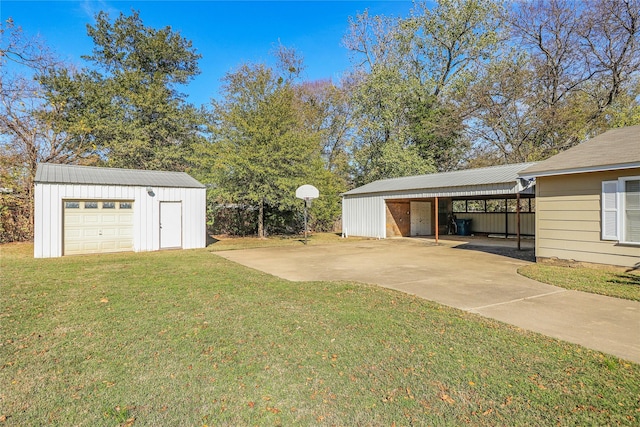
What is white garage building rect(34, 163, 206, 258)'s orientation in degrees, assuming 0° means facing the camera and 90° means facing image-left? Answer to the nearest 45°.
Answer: approximately 0°

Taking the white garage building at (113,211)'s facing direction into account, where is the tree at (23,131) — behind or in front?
behind

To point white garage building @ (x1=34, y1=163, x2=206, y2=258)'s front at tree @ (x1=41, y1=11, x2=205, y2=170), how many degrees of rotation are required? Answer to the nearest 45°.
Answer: approximately 180°

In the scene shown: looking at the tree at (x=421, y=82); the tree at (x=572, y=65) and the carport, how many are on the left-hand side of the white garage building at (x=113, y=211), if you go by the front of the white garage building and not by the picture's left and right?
3

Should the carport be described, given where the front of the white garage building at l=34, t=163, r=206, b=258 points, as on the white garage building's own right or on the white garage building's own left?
on the white garage building's own left

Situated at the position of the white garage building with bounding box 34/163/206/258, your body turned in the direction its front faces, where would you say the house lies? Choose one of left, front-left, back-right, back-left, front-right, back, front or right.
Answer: front-left

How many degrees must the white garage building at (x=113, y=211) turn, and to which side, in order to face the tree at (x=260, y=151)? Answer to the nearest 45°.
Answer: approximately 90° to its left

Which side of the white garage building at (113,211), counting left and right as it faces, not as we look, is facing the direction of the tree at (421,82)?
left

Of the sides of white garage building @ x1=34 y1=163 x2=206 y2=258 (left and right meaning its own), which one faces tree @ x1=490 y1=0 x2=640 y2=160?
left
